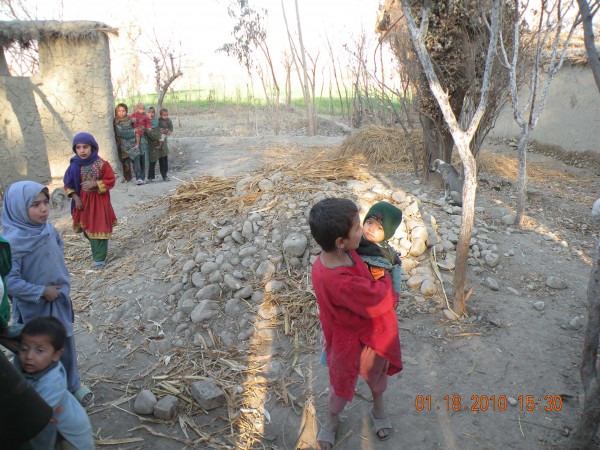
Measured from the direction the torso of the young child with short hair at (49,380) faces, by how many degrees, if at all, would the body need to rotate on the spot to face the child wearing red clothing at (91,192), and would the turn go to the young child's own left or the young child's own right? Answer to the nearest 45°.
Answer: approximately 135° to the young child's own right

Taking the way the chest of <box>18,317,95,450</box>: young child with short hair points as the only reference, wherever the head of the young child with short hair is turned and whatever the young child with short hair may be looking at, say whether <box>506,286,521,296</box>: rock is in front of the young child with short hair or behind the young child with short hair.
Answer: behind

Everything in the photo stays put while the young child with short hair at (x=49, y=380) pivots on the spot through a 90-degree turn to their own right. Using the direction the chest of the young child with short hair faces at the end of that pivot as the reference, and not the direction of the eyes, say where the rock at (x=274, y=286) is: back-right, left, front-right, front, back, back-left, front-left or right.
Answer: right

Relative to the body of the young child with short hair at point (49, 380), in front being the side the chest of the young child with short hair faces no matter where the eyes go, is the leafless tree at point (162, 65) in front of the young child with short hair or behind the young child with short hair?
behind

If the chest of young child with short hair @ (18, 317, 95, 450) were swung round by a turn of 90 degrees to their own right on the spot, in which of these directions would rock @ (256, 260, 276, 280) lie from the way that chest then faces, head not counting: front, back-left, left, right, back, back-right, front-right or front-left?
right

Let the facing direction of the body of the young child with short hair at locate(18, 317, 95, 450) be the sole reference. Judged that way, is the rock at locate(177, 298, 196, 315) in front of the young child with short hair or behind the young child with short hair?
behind

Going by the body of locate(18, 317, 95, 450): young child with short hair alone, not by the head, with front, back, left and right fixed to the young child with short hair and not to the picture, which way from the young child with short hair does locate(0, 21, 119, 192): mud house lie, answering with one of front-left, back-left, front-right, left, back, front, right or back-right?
back-right

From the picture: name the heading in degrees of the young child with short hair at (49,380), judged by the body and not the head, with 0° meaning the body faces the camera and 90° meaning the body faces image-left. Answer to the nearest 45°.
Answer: approximately 45°

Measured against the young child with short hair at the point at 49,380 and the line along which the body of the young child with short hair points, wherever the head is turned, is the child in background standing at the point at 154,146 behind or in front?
behind

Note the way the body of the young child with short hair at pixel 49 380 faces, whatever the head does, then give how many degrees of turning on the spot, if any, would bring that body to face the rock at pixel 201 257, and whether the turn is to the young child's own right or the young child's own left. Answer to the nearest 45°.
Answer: approximately 180°
